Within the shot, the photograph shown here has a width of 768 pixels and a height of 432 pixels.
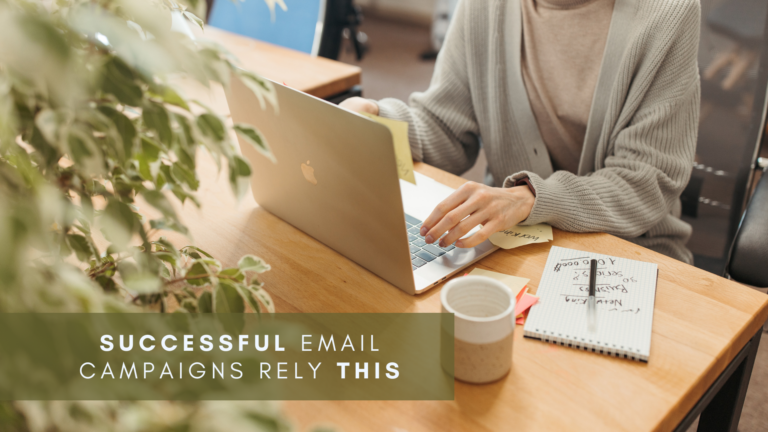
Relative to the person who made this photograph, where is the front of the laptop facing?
facing away from the viewer and to the right of the viewer

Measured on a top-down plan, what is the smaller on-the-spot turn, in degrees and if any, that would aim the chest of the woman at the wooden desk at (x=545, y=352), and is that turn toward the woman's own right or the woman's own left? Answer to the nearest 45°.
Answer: approximately 45° to the woman's own left

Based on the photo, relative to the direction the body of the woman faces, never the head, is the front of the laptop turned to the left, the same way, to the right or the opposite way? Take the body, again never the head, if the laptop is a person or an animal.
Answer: the opposite way

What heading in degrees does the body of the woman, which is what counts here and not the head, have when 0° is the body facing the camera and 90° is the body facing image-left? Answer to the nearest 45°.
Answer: approximately 45°
